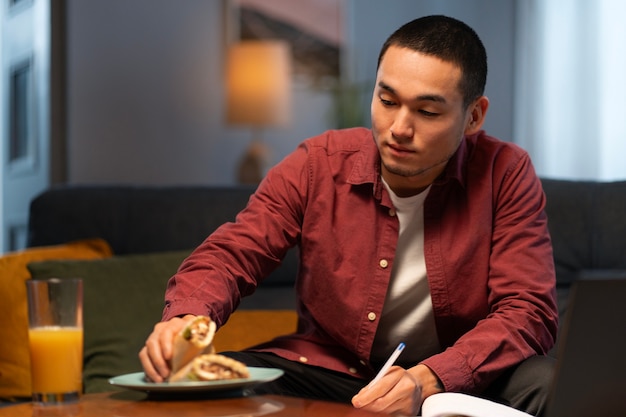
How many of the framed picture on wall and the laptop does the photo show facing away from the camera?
1

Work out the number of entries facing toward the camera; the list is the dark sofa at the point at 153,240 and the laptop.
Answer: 1

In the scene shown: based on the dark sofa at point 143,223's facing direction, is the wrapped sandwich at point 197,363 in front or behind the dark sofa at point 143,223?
in front

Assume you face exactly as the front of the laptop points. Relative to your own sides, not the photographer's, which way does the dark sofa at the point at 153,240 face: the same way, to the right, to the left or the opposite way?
the opposite way

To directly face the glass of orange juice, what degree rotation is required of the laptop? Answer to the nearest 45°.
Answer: approximately 90° to its left

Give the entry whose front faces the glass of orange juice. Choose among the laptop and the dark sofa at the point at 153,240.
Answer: the dark sofa

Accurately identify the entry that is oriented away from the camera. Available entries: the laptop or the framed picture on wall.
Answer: the laptop

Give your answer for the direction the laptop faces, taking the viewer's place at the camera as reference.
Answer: facing away from the viewer

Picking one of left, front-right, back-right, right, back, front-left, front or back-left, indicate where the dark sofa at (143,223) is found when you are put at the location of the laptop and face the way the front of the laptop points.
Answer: front-left

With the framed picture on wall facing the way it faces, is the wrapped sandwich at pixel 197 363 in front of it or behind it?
in front

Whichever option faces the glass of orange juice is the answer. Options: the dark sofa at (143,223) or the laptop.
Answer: the dark sofa

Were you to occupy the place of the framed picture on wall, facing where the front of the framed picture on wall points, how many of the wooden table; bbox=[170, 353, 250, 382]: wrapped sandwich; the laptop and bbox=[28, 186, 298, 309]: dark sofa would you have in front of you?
4
